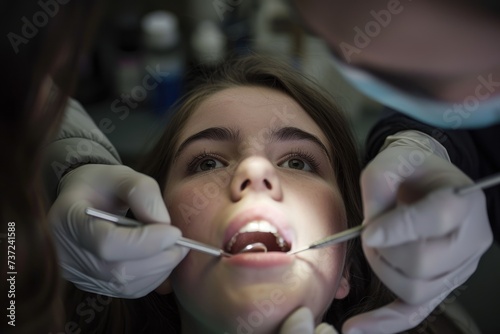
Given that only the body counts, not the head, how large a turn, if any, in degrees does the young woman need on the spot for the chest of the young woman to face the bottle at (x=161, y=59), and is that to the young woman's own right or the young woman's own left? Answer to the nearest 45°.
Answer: approximately 180°

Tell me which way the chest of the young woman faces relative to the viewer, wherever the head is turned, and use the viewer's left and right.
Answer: facing the viewer

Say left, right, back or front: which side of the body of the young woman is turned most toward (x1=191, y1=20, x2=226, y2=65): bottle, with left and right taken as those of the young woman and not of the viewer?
back
